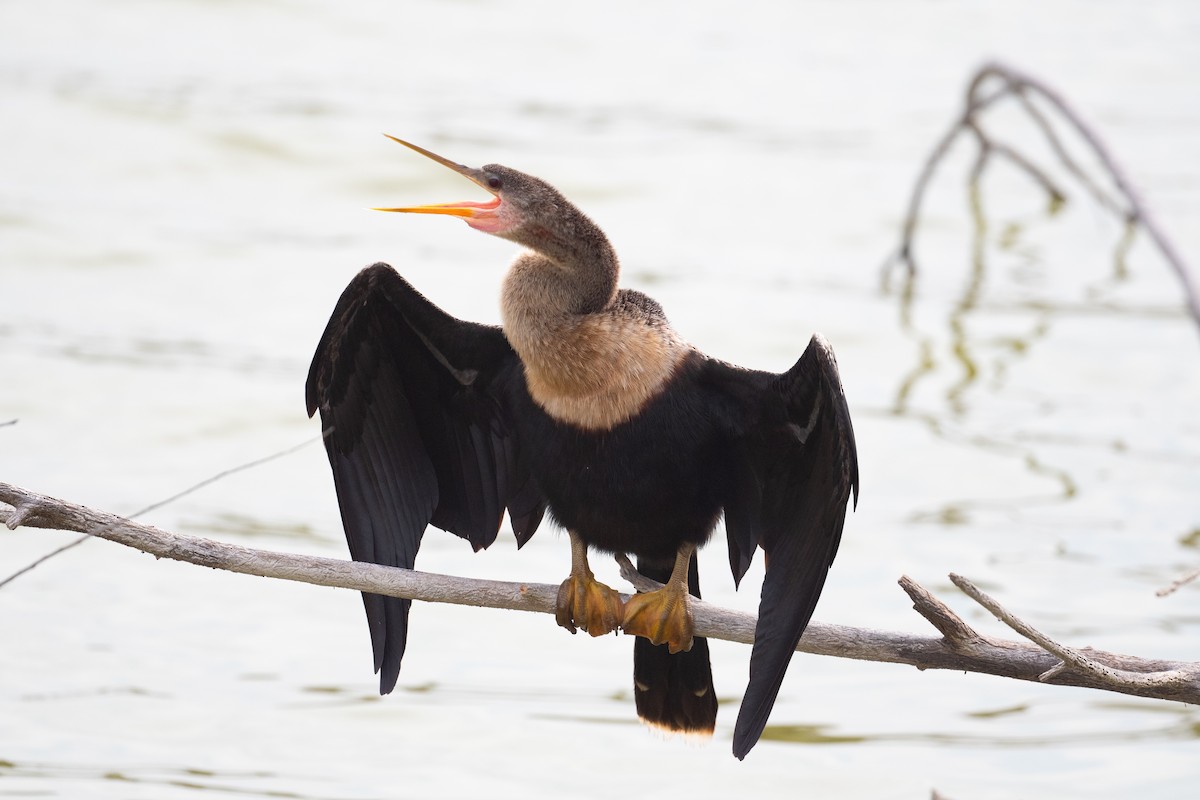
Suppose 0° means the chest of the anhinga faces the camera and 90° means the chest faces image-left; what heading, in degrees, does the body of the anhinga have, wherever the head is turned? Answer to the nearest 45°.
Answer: approximately 45°

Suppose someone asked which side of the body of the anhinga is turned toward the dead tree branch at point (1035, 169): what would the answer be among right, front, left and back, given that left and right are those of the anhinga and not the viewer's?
back
